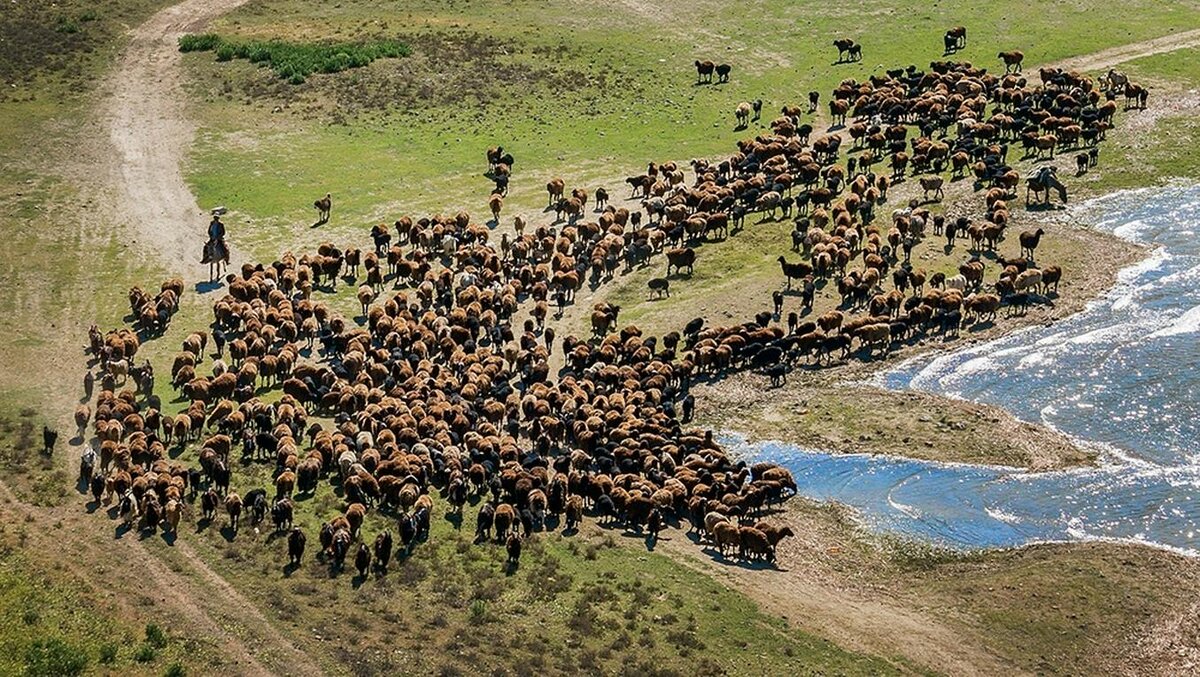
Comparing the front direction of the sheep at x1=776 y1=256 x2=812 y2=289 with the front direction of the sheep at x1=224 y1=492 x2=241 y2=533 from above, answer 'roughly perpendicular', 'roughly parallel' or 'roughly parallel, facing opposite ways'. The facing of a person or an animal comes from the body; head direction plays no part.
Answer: roughly perpendicular

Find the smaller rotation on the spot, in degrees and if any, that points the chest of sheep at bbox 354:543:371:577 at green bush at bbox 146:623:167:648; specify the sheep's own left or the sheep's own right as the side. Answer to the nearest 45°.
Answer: approximately 45° to the sheep's own right

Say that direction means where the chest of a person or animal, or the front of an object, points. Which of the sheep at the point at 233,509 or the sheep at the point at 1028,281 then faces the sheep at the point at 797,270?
the sheep at the point at 1028,281

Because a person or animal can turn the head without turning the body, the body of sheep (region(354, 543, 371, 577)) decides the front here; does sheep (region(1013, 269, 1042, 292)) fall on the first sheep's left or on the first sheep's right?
on the first sheep's left

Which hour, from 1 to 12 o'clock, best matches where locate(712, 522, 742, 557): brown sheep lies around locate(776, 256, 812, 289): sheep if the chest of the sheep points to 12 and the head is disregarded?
The brown sheep is roughly at 9 o'clock from the sheep.

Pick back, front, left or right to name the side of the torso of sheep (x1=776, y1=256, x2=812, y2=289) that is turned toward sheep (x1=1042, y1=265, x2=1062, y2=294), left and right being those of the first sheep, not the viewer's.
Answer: back

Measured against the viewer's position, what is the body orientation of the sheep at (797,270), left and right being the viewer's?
facing to the left of the viewer

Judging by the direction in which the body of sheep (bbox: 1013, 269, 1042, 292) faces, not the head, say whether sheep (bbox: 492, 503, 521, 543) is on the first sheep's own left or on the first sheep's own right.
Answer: on the first sheep's own left

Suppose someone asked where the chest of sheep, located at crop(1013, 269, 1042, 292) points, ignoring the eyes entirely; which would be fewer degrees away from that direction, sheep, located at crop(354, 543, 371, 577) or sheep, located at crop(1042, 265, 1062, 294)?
the sheep, located at crop(354, 543, 371, 577)

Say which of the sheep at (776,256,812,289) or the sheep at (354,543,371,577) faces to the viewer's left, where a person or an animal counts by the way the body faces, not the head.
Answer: the sheep at (776,256,812,289)

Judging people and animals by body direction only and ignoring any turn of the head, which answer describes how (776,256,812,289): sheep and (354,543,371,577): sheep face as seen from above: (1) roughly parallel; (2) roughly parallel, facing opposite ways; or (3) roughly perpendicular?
roughly perpendicular

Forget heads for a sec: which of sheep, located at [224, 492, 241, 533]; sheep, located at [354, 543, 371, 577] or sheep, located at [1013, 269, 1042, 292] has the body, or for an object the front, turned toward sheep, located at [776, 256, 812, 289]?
sheep, located at [1013, 269, 1042, 292]

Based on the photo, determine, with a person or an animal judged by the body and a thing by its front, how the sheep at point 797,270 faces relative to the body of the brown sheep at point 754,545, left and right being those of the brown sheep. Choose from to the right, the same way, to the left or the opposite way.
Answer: the opposite way

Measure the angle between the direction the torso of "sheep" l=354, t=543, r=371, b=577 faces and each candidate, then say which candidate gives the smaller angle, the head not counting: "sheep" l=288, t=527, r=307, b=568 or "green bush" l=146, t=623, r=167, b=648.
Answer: the green bush

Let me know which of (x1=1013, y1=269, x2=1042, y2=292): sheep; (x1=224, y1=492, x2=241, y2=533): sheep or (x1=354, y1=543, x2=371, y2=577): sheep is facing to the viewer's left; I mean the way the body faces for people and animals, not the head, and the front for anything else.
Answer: (x1=1013, y1=269, x2=1042, y2=292): sheep
